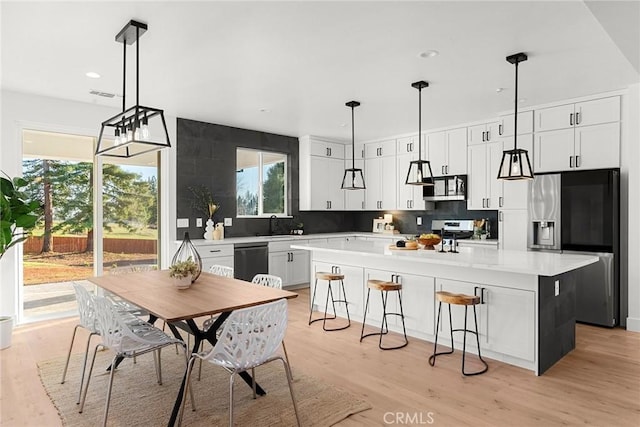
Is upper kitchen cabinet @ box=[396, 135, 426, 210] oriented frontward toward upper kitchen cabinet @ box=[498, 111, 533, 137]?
no

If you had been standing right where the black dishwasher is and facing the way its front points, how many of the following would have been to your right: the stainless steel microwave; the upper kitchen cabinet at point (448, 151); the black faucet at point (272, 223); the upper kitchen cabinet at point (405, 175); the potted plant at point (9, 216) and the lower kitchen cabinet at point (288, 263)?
1

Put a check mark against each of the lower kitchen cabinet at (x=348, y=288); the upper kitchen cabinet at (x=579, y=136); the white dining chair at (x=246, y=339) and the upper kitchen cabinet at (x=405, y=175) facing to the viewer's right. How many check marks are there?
0

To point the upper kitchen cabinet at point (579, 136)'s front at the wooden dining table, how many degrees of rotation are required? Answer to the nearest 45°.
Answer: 0° — it already faces it

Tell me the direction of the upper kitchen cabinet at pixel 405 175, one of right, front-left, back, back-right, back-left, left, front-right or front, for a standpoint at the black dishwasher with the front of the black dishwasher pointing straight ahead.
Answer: front-left

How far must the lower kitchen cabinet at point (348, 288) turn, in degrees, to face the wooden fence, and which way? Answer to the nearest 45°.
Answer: approximately 45° to its right

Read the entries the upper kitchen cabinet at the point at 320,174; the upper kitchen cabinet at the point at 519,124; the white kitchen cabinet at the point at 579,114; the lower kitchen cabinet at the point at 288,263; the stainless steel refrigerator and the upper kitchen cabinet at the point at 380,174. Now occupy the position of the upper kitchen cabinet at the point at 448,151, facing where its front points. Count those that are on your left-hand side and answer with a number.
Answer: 3

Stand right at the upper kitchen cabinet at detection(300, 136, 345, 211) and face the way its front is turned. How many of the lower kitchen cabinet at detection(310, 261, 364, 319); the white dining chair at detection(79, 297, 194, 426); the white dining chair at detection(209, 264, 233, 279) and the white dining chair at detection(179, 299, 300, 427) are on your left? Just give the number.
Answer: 0

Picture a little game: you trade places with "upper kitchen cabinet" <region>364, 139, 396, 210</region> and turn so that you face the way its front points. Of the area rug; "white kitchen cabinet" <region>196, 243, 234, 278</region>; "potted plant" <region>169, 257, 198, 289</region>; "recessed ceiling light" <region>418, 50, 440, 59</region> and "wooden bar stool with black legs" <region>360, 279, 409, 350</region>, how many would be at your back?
0

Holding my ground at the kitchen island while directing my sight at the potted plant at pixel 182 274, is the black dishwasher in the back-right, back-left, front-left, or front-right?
front-right

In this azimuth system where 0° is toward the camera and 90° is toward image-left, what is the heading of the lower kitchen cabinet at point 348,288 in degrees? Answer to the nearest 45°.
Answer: approximately 45°

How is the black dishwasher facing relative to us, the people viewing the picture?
facing the viewer and to the right of the viewer

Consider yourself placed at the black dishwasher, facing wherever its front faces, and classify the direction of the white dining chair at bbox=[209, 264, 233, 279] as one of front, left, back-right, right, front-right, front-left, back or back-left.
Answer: front-right

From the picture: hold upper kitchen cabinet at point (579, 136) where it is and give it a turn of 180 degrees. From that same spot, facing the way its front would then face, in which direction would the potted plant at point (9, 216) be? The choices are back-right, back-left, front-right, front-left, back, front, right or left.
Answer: back

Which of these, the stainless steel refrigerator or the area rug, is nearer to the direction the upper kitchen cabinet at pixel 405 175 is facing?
the area rug

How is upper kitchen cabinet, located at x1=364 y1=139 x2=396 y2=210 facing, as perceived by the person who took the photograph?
facing the viewer and to the left of the viewer

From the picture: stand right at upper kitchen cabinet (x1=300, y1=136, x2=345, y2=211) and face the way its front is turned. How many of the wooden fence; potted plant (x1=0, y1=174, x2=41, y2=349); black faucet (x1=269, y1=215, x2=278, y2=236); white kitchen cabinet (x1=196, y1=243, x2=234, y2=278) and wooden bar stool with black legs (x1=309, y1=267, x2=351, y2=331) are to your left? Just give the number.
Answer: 0

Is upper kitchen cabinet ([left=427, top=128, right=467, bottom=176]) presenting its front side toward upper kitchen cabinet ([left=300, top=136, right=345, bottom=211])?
no
